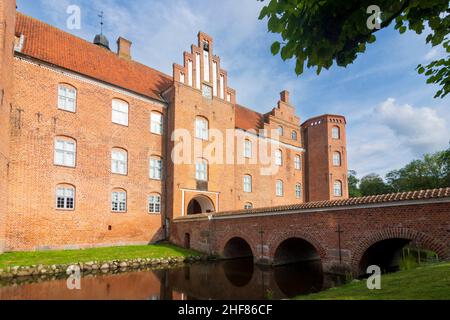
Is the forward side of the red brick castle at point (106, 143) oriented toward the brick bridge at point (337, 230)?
yes

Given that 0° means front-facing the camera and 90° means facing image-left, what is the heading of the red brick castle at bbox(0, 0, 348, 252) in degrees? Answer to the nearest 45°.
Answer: approximately 315°

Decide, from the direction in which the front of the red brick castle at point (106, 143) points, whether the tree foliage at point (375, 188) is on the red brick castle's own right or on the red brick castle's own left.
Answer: on the red brick castle's own left

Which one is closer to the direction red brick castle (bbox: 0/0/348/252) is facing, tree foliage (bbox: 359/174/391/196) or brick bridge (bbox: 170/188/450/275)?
the brick bridge
